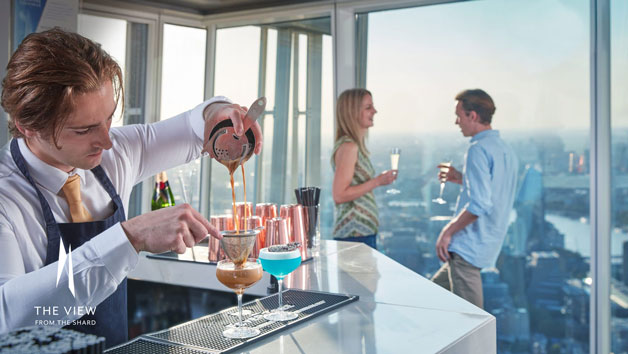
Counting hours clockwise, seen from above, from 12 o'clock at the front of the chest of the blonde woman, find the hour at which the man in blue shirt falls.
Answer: The man in blue shirt is roughly at 12 o'clock from the blonde woman.

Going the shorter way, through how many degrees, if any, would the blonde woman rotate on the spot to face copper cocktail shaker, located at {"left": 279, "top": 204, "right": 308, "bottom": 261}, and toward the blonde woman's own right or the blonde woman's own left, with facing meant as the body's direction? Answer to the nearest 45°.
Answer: approximately 90° to the blonde woman's own right

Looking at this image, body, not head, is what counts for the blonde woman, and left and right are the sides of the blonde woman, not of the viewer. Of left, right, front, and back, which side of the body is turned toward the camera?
right

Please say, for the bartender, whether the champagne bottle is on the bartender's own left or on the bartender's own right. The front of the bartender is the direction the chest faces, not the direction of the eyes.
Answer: on the bartender's own left

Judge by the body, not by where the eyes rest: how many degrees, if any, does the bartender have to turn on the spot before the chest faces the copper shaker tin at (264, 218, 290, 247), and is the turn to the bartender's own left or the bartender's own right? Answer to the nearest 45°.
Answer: approximately 90° to the bartender's own left

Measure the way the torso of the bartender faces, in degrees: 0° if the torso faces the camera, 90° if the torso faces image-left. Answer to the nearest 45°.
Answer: approximately 315°

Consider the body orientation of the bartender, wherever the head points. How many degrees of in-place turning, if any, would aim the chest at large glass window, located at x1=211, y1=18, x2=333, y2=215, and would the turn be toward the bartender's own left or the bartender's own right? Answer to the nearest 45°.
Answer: approximately 90° to the bartender's own left

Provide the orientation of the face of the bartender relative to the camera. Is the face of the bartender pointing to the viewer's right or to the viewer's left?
to the viewer's right

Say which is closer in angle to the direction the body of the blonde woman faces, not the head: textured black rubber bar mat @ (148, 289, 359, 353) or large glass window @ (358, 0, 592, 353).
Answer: the large glass window

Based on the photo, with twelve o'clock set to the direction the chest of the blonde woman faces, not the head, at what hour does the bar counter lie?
The bar counter is roughly at 3 o'clock from the blonde woman.

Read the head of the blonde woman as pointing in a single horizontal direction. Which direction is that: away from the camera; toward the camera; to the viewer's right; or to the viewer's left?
to the viewer's right

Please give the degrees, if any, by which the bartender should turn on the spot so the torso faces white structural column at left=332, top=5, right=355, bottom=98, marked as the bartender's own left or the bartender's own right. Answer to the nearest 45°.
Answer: approximately 90° to the bartender's own left

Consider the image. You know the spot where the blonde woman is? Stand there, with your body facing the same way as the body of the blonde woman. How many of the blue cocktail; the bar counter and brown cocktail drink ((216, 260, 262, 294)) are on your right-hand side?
3
